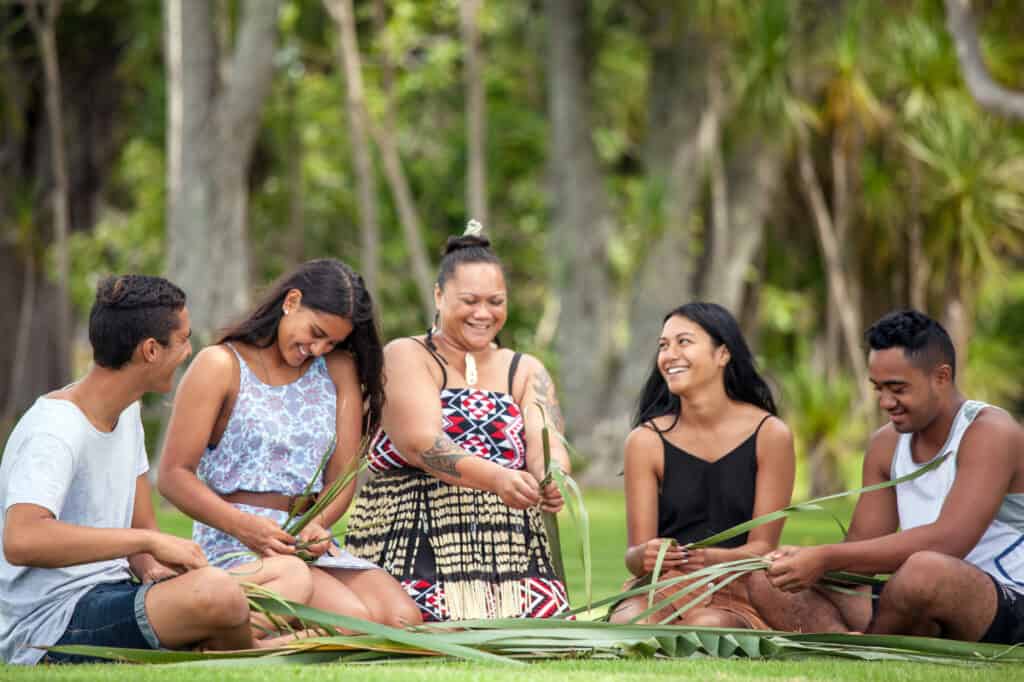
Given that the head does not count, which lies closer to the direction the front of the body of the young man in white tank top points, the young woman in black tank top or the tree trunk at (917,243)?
the young woman in black tank top

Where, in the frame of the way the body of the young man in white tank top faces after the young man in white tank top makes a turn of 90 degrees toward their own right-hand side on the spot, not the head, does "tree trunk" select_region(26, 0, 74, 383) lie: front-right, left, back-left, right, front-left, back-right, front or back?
front

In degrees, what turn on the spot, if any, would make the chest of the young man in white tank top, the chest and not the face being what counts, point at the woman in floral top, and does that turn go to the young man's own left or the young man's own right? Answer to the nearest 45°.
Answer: approximately 45° to the young man's own right

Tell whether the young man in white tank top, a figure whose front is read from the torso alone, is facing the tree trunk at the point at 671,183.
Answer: no

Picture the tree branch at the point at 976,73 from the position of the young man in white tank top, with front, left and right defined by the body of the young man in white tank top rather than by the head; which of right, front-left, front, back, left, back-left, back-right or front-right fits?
back-right

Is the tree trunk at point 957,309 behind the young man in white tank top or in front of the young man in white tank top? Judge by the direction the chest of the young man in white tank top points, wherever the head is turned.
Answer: behind

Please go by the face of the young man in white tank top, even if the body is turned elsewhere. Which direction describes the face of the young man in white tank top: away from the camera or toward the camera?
toward the camera

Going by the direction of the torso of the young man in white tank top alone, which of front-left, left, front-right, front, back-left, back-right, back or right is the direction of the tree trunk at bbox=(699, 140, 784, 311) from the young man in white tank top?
back-right

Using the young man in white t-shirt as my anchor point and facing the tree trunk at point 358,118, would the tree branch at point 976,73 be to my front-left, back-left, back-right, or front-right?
front-right

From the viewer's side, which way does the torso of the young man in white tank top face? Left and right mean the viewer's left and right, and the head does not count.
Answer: facing the viewer and to the left of the viewer

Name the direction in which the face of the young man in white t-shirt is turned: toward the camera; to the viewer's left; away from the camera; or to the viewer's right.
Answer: to the viewer's right

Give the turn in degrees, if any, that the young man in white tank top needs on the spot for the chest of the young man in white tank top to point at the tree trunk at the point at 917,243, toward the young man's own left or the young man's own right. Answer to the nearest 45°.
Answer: approximately 135° to the young man's own right

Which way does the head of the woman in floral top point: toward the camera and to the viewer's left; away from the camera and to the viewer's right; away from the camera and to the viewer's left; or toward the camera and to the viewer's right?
toward the camera and to the viewer's right

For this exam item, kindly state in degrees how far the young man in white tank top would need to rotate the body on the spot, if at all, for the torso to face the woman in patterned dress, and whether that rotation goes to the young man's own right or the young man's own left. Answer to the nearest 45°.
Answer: approximately 45° to the young man's own right

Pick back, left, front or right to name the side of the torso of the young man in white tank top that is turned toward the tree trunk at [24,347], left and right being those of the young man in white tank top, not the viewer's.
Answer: right

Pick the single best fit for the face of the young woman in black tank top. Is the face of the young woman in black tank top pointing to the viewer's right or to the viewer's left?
to the viewer's left

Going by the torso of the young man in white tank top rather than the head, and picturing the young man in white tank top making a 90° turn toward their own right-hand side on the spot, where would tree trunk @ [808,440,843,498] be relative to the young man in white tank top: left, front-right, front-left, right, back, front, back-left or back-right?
front-right

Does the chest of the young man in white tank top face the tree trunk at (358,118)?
no

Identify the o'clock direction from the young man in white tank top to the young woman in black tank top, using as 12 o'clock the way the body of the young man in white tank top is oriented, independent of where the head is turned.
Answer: The young woman in black tank top is roughly at 2 o'clock from the young man in white tank top.
